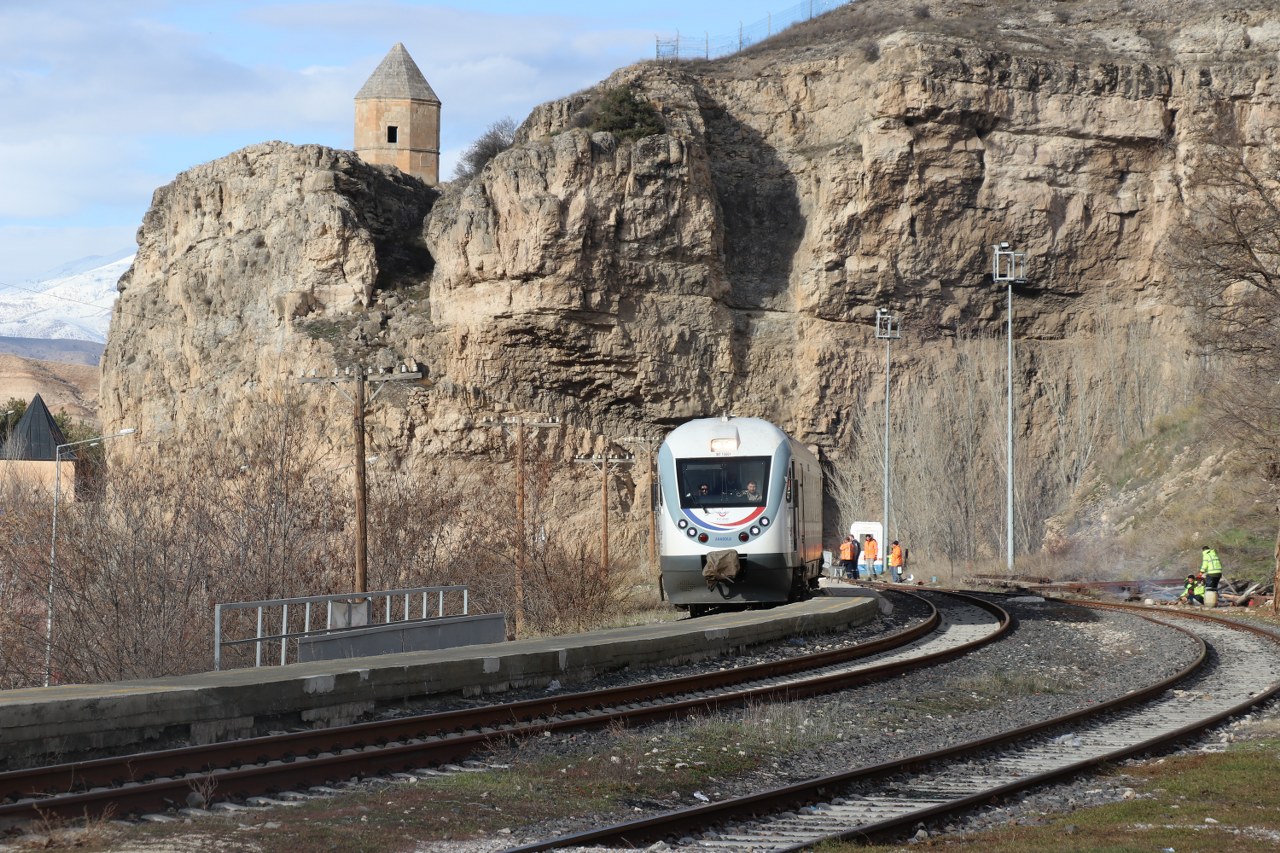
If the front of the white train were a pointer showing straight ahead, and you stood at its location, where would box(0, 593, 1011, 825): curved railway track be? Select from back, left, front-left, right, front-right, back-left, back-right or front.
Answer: front

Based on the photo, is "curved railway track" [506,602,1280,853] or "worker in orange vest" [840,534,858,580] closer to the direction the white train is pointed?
the curved railway track

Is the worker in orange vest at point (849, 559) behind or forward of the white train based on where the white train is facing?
behind

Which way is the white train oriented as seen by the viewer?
toward the camera

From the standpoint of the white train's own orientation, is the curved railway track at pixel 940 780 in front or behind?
in front

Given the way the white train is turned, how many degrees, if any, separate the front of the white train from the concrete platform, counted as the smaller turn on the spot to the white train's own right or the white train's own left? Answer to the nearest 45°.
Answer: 0° — it already faces it
